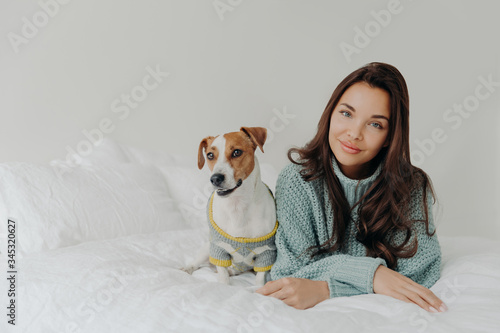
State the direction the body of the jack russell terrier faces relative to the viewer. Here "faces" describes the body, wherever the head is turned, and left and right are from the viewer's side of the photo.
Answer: facing the viewer

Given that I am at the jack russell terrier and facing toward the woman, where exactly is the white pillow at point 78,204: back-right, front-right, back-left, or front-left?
back-left
